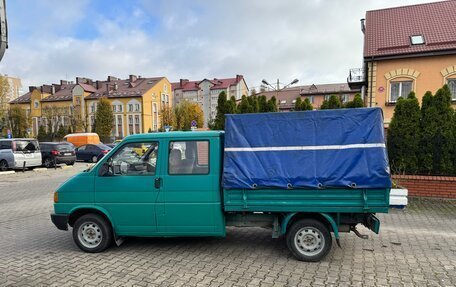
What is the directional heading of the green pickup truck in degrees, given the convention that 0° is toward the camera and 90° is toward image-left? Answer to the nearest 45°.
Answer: approximately 90°

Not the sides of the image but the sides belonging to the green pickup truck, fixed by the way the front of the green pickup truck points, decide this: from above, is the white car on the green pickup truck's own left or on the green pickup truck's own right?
on the green pickup truck's own right

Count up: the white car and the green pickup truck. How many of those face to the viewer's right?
0

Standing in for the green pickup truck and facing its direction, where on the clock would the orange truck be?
The orange truck is roughly at 2 o'clock from the green pickup truck.

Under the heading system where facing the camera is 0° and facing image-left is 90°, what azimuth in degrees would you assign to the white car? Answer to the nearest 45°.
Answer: approximately 135°

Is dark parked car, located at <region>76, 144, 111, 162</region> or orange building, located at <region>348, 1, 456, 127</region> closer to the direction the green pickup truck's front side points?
the dark parked car

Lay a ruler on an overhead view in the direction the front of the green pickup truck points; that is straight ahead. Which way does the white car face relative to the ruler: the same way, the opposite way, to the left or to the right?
the same way

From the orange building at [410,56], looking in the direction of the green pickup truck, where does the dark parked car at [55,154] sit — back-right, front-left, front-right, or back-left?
front-right

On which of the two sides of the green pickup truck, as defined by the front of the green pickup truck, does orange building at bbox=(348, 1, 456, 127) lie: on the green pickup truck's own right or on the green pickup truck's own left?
on the green pickup truck's own right
